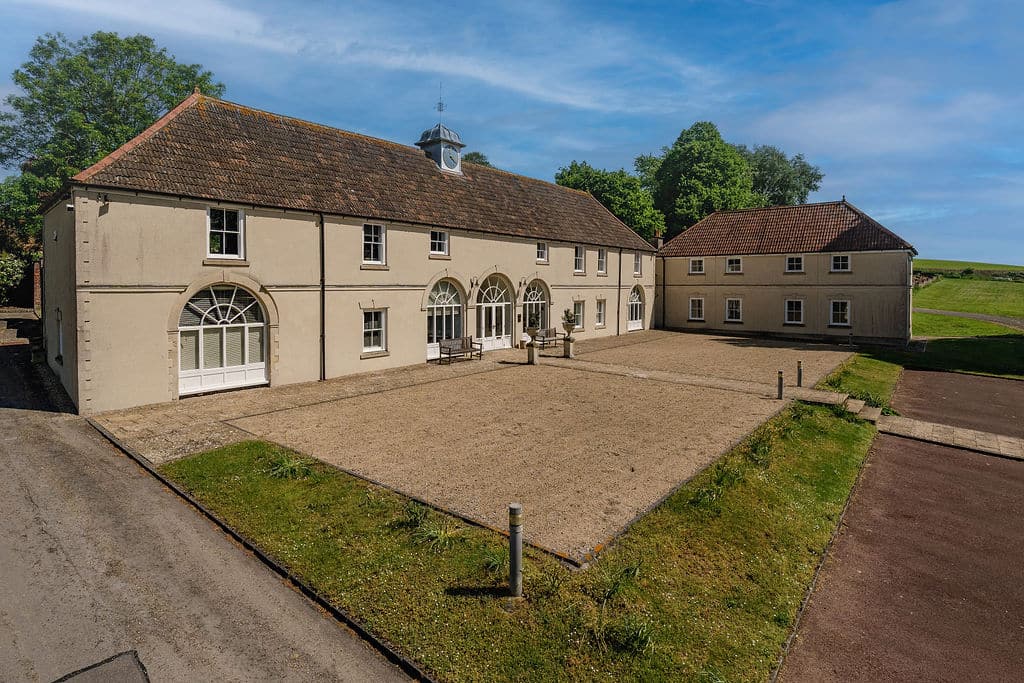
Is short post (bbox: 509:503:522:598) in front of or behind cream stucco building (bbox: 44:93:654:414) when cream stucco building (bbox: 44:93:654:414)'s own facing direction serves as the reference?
in front

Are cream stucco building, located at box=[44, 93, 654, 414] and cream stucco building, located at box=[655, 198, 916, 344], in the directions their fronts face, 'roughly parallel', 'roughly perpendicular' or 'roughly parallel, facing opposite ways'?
roughly perpendicular

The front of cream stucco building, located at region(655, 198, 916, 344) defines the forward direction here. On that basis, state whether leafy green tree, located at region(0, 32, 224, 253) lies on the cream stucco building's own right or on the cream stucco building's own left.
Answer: on the cream stucco building's own right

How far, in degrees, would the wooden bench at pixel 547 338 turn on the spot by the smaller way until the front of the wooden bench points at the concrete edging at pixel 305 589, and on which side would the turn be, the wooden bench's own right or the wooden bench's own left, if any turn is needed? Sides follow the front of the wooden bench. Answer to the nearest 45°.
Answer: approximately 45° to the wooden bench's own right

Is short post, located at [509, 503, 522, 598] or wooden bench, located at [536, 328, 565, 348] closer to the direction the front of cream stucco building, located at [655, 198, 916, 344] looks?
the short post

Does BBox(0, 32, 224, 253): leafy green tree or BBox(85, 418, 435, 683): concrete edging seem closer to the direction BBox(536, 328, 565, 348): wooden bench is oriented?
the concrete edging

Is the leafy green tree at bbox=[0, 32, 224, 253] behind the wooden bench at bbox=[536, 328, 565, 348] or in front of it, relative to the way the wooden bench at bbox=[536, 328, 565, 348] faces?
behind

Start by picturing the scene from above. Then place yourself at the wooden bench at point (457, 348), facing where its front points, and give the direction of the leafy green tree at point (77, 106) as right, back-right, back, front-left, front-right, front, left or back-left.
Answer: back

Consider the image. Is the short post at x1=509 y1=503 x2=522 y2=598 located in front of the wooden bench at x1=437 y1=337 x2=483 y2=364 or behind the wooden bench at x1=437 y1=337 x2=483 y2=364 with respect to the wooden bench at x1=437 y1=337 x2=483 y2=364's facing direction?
in front

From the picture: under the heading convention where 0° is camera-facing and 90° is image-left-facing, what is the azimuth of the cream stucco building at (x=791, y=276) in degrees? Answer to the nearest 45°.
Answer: approximately 0°

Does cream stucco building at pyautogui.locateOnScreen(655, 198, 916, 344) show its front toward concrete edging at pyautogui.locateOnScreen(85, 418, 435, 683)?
yes

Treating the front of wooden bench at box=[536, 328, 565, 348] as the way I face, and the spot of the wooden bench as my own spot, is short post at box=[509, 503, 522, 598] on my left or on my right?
on my right

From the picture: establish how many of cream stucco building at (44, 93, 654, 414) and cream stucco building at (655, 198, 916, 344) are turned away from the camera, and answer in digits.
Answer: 0
